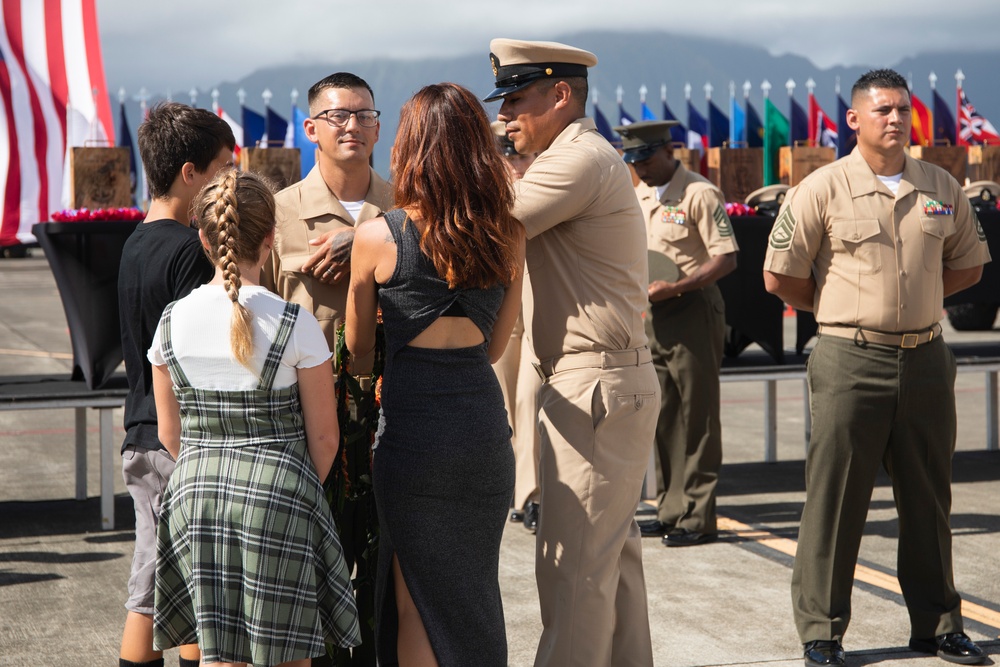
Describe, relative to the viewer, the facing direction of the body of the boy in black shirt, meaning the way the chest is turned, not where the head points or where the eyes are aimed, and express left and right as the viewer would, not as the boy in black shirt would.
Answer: facing away from the viewer and to the right of the viewer

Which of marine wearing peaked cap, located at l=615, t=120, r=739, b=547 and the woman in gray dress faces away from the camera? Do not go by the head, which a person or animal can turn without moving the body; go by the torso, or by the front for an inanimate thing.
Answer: the woman in gray dress

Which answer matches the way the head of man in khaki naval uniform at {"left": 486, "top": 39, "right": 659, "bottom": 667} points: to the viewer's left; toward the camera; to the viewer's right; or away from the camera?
to the viewer's left

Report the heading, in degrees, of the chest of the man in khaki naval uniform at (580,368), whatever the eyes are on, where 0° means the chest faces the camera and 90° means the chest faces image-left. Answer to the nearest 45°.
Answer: approximately 90°

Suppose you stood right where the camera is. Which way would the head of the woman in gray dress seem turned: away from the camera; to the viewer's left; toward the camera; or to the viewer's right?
away from the camera

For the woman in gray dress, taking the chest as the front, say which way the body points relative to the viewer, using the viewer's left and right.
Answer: facing away from the viewer
